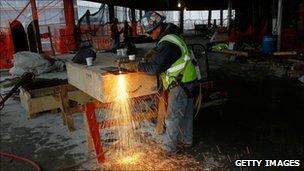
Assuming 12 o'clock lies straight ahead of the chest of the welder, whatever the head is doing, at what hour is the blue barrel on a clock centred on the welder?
The blue barrel is roughly at 4 o'clock from the welder.

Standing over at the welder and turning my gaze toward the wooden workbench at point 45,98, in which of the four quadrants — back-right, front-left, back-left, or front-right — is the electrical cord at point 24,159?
front-left

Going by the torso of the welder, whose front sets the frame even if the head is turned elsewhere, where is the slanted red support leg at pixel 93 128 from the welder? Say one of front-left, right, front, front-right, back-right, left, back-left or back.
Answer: front

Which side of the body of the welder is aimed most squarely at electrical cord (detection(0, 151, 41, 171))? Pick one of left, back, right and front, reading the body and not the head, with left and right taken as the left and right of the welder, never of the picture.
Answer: front

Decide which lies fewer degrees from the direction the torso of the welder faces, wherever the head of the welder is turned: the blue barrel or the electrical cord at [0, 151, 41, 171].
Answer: the electrical cord

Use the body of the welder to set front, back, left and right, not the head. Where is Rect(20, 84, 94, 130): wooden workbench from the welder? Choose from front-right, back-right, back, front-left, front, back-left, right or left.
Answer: front-right

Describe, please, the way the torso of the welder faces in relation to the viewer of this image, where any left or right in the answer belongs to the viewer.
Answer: facing to the left of the viewer

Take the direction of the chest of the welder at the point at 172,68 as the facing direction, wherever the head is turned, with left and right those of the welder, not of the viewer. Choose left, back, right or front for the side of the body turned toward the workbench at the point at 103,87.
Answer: front

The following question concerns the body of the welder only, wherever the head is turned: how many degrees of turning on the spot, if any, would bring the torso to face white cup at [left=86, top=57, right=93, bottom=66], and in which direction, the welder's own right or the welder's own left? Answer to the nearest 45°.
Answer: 0° — they already face it
